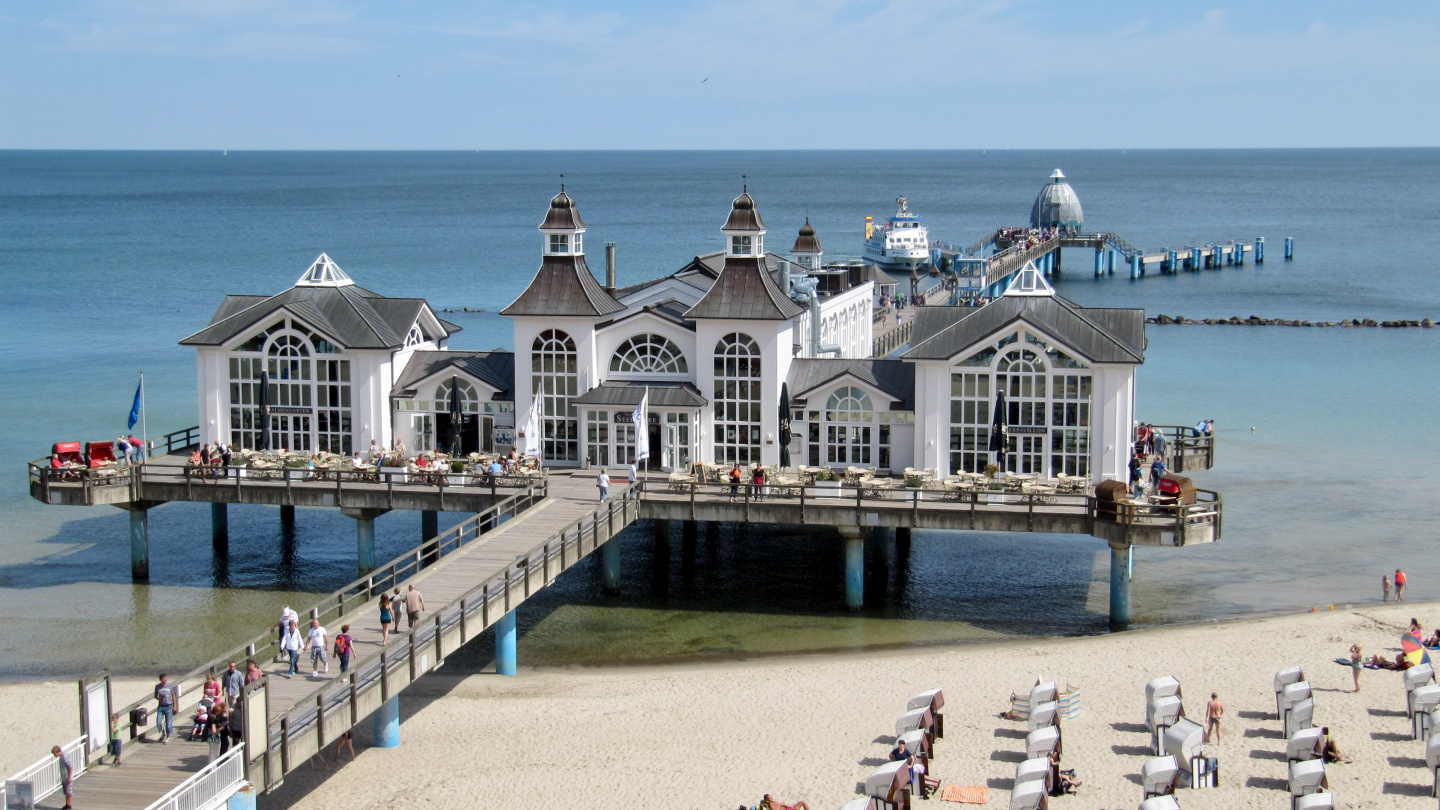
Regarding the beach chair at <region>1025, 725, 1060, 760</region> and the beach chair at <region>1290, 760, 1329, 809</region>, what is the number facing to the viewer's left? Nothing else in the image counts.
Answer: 0

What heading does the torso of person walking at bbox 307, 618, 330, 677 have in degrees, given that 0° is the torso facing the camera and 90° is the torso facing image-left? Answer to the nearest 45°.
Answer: approximately 45°

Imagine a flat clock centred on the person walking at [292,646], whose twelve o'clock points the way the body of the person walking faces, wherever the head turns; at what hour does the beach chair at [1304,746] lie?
The beach chair is roughly at 8 o'clock from the person walking.

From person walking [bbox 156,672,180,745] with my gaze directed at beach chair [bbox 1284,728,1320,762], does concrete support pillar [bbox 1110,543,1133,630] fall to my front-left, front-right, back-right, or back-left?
front-left

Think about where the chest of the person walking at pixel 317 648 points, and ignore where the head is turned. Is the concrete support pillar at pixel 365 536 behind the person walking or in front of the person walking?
behind

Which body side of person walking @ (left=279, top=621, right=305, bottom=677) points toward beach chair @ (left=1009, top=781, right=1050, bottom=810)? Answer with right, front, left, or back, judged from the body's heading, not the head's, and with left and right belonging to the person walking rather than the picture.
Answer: left

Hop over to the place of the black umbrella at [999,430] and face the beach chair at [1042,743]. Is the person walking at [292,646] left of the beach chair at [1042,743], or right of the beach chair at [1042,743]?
right

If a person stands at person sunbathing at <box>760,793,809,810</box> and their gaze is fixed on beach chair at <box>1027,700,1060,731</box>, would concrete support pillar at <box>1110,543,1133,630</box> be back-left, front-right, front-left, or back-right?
front-left

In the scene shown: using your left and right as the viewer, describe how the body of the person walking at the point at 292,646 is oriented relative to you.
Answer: facing the viewer and to the left of the viewer

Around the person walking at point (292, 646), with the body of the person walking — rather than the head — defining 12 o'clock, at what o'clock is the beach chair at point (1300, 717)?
The beach chair is roughly at 8 o'clock from the person walking.

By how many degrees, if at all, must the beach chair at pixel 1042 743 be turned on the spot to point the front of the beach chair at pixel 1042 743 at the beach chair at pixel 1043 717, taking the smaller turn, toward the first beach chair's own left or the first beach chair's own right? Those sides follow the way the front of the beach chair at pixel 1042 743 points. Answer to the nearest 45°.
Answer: approximately 45° to the first beach chair's own left

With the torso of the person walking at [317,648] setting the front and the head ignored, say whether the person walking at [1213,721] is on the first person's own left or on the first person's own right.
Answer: on the first person's own left

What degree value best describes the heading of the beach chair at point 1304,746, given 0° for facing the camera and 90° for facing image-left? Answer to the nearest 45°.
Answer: approximately 225°

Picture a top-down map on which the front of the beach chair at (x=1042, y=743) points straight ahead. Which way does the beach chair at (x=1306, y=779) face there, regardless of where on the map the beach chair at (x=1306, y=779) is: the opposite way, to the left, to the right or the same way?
the same way

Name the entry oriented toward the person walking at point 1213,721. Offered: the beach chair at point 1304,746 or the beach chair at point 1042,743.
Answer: the beach chair at point 1042,743

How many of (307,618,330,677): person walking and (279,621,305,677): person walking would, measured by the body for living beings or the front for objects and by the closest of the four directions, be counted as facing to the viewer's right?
0
